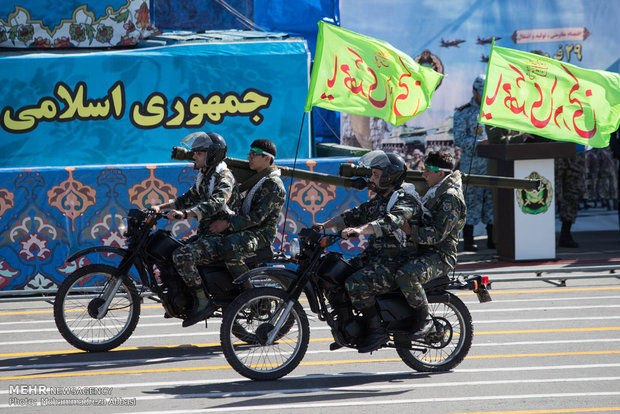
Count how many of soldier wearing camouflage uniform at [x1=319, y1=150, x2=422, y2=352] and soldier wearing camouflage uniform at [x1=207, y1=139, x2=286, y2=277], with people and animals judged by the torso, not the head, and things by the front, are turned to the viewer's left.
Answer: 2

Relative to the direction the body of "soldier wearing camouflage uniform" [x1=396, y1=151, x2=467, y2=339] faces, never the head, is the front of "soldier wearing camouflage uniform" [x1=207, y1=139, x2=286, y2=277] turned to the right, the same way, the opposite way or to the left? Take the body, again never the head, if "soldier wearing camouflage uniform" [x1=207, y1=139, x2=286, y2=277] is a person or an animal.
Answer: the same way

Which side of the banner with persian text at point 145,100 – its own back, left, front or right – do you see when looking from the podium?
left

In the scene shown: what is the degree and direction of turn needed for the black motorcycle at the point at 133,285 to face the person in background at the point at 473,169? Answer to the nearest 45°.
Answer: approximately 135° to its right

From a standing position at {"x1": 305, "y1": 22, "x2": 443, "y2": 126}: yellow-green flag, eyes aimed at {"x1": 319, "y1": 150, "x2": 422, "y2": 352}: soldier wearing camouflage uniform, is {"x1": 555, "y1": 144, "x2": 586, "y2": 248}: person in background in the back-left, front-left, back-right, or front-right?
back-left

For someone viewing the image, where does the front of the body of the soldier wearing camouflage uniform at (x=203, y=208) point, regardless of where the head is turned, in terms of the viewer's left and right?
facing to the left of the viewer

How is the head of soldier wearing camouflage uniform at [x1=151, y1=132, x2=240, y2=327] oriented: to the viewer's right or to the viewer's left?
to the viewer's left

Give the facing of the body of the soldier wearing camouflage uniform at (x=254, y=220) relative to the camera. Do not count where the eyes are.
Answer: to the viewer's left

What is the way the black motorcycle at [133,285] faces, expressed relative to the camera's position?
facing to the left of the viewer

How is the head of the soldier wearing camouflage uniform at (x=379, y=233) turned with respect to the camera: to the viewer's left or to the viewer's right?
to the viewer's left

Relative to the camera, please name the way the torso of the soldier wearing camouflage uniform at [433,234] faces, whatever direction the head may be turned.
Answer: to the viewer's left

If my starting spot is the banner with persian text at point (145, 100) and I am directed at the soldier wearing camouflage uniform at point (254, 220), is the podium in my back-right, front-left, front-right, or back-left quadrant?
front-left

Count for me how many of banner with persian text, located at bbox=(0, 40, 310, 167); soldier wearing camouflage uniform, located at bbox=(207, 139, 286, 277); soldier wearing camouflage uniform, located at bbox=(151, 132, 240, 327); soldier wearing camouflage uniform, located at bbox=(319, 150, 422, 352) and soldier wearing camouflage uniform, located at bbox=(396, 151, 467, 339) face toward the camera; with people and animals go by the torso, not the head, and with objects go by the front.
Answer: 1

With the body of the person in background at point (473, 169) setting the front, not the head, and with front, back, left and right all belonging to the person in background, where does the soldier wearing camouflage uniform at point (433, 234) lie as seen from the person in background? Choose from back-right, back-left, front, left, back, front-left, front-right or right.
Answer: front-right

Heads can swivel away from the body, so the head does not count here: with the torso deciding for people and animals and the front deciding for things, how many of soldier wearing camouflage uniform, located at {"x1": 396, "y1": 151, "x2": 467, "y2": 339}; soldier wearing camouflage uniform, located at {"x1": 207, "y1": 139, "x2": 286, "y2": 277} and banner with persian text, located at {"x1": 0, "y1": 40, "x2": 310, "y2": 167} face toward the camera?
1

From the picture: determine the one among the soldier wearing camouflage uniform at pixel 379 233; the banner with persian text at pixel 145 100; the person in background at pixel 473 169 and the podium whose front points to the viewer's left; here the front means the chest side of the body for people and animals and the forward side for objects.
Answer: the soldier wearing camouflage uniform

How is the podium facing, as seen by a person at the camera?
facing the viewer and to the right of the viewer
